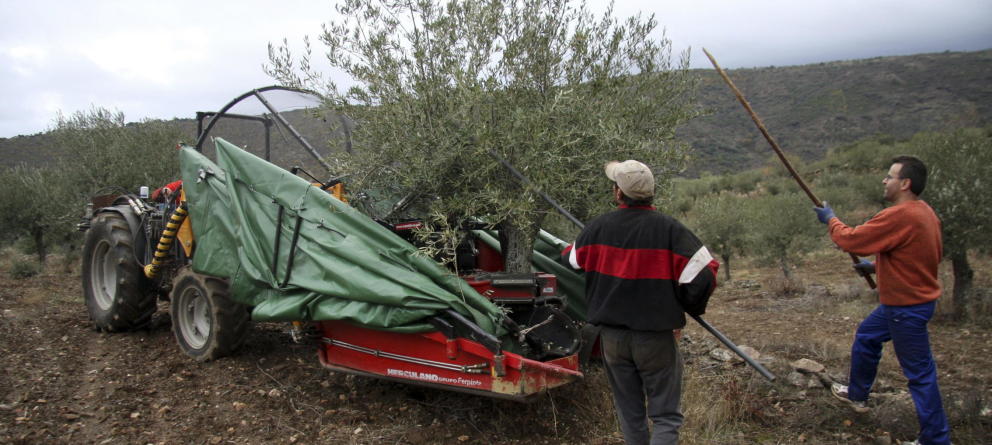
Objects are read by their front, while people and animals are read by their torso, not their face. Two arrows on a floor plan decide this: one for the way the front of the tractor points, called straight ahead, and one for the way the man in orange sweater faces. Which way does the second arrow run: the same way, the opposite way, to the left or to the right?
the opposite way

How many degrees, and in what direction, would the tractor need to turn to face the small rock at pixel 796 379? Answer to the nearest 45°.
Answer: approximately 45° to its left

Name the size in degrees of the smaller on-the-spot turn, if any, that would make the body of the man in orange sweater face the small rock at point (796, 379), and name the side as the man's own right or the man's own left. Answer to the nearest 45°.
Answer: approximately 45° to the man's own right

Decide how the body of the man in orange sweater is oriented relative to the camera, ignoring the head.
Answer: to the viewer's left

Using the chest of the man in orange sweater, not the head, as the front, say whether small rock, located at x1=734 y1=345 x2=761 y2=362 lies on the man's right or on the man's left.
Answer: on the man's right

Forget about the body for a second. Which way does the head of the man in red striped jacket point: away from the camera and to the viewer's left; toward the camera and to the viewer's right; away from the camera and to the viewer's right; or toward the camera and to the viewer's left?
away from the camera and to the viewer's left

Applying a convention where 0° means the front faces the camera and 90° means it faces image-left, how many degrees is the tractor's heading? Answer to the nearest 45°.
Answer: approximately 315°

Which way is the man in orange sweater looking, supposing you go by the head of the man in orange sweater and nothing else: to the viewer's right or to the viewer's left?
to the viewer's left

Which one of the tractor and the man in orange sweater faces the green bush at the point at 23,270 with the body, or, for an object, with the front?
the man in orange sweater

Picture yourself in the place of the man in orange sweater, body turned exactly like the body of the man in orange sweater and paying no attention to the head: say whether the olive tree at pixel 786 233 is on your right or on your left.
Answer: on your right

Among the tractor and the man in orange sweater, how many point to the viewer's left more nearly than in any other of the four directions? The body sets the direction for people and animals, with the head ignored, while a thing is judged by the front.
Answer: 1
